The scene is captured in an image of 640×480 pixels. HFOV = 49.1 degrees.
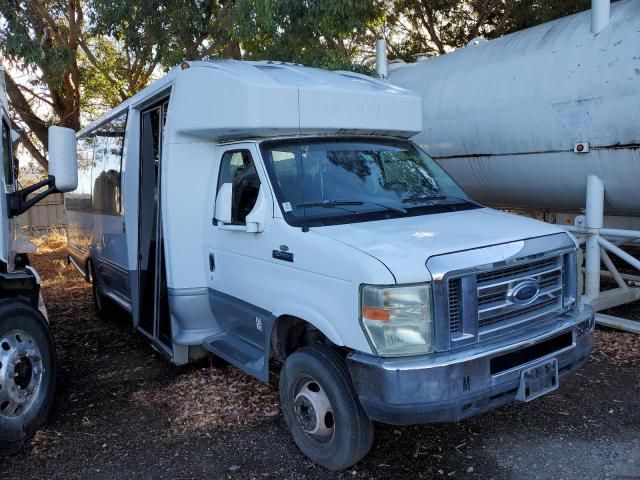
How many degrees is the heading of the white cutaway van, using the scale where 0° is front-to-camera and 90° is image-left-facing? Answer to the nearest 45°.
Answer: approximately 315°

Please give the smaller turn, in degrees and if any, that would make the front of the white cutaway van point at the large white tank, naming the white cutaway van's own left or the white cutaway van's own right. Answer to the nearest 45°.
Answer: approximately 90° to the white cutaway van's own left

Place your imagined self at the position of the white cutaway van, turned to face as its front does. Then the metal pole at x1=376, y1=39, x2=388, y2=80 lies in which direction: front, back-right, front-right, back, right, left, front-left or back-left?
back-left

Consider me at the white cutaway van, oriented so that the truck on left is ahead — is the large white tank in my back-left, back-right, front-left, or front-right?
back-right
